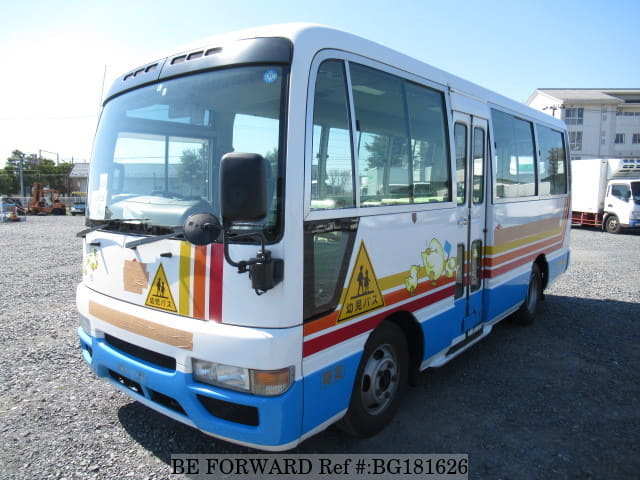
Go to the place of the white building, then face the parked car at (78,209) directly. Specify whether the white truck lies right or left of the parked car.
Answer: left

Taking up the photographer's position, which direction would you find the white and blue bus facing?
facing the viewer and to the left of the viewer

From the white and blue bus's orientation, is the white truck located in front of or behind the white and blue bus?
behind
